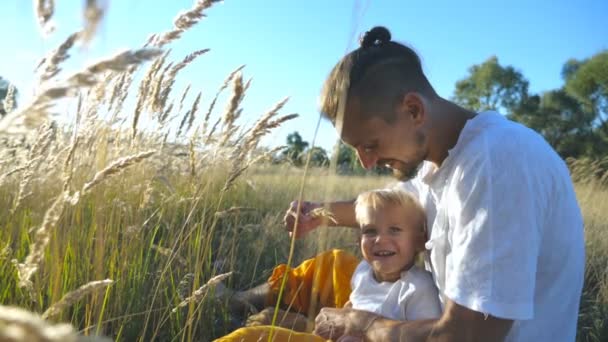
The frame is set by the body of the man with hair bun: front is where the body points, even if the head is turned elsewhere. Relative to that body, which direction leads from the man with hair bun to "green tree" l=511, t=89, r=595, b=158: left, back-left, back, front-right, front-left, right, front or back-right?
right

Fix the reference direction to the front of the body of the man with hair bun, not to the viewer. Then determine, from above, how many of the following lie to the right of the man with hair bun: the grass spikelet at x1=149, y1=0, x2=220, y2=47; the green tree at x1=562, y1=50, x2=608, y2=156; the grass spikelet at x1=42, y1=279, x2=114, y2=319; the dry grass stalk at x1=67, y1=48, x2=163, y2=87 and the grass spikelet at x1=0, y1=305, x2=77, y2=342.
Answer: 1

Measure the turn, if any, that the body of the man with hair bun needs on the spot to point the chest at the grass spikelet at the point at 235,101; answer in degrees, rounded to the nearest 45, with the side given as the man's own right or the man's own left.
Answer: approximately 45° to the man's own left

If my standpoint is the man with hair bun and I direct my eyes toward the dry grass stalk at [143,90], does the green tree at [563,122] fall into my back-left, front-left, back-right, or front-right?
back-right

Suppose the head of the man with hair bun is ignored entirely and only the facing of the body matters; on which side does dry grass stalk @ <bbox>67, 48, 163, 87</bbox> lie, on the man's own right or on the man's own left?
on the man's own left

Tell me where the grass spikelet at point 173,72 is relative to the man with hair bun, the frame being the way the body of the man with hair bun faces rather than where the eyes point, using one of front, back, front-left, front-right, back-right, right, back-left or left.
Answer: front

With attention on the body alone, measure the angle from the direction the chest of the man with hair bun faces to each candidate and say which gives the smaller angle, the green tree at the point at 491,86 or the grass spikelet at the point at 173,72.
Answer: the grass spikelet

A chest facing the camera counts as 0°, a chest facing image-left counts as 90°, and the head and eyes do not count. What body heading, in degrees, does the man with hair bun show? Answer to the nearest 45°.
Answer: approximately 90°

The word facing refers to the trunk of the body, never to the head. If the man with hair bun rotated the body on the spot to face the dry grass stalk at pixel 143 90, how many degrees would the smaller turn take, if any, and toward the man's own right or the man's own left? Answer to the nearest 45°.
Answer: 0° — they already face it

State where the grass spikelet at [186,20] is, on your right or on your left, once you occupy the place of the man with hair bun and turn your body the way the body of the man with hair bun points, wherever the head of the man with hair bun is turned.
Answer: on your left

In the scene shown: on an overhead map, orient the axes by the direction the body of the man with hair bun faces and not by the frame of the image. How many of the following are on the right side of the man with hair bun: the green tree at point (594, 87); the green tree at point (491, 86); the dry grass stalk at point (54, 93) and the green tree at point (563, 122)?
3

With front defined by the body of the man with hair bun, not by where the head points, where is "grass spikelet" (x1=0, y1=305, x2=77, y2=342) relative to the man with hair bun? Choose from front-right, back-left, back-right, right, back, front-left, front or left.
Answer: left

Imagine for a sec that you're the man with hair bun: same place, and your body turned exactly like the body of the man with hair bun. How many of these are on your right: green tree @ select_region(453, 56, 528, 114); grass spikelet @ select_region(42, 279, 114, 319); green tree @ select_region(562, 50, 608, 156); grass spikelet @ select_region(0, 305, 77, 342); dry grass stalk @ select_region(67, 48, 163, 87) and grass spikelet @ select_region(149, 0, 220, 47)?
2

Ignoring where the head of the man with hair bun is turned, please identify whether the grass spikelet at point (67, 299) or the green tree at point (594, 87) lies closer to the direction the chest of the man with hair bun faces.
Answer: the grass spikelet

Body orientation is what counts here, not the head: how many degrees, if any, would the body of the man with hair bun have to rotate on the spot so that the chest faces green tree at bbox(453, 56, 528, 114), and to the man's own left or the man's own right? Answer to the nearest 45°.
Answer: approximately 90° to the man's own right

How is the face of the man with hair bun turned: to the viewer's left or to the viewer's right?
to the viewer's left

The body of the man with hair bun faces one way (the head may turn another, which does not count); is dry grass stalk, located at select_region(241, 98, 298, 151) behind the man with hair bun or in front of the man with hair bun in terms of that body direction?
in front

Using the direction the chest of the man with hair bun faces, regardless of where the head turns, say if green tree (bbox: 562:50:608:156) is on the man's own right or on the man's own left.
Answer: on the man's own right
